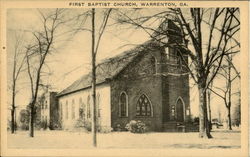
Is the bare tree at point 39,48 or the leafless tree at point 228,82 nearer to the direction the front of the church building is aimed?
the leafless tree

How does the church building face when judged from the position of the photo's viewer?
facing the viewer and to the right of the viewer

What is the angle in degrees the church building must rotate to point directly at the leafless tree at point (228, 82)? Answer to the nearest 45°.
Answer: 0° — it already faces it

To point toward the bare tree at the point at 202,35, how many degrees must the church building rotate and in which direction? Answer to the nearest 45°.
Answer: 0° — it already faces it

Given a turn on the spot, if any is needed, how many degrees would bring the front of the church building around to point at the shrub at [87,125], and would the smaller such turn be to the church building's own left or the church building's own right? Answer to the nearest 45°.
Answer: approximately 90° to the church building's own right

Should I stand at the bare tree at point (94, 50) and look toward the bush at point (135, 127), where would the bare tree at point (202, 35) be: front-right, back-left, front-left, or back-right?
front-right

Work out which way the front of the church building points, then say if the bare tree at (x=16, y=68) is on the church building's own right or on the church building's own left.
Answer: on the church building's own right

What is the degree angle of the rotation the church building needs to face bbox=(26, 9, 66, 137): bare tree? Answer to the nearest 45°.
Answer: approximately 90° to its right

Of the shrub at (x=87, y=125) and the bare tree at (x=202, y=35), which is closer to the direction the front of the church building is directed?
the bare tree
